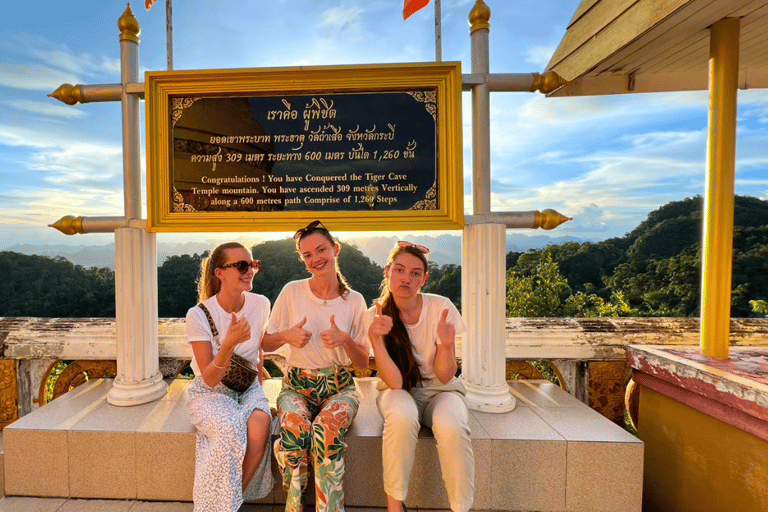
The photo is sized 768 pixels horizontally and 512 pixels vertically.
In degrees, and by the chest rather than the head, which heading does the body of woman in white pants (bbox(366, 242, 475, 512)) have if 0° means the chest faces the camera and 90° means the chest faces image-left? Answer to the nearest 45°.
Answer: approximately 0°

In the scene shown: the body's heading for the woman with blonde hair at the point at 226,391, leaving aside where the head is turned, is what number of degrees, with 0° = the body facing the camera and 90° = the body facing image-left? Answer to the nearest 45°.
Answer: approximately 315°

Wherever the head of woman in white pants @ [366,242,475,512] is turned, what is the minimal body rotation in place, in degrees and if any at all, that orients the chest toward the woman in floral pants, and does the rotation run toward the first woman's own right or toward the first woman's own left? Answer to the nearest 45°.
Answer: approximately 90° to the first woman's own right

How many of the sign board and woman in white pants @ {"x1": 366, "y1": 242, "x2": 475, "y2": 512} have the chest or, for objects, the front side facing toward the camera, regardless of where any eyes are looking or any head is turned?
2
